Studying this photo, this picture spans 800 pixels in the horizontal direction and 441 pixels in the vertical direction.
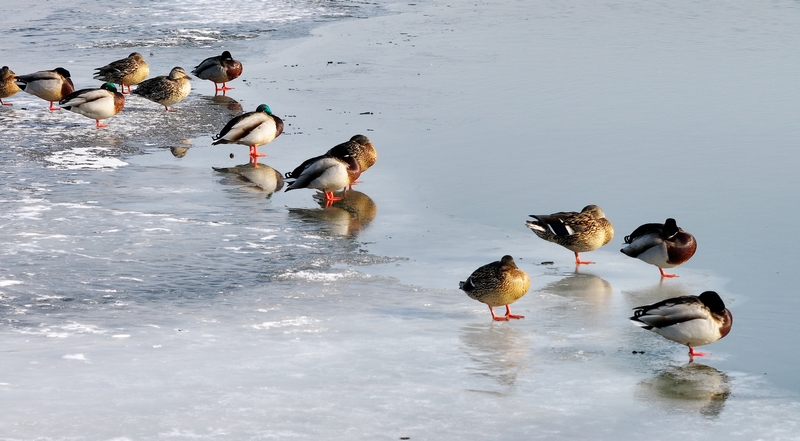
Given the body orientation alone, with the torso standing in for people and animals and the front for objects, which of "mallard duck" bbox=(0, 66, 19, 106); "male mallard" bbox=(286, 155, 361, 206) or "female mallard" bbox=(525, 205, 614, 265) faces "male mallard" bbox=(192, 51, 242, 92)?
the mallard duck

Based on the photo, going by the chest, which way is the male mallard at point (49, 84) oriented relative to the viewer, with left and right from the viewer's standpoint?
facing to the right of the viewer

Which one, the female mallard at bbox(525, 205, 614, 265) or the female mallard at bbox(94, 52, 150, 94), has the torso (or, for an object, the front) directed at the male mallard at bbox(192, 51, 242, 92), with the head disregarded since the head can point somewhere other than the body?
the female mallard at bbox(94, 52, 150, 94)

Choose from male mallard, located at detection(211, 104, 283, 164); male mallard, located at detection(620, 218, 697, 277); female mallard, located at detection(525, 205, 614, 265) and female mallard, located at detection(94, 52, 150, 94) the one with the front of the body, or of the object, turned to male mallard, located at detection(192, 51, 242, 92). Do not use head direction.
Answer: female mallard, located at detection(94, 52, 150, 94)

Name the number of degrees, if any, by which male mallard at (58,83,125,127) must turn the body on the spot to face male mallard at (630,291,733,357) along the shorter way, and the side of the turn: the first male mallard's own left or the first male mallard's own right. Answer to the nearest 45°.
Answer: approximately 45° to the first male mallard's own right

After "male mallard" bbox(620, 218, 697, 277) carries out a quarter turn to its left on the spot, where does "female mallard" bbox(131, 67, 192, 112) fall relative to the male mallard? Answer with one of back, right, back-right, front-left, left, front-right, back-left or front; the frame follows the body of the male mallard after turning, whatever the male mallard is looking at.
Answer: front-left

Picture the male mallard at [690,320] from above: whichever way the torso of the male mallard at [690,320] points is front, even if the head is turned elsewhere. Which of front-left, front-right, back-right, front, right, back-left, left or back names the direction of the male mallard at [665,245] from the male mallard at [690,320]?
left

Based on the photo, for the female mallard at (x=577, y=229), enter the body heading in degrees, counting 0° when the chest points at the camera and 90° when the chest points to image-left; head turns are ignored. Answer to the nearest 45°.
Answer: approximately 270°

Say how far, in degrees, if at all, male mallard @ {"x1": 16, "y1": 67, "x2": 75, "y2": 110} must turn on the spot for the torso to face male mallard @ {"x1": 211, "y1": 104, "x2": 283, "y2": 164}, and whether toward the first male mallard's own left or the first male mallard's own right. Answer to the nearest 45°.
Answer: approximately 45° to the first male mallard's own right

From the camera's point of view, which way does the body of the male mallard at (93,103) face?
to the viewer's right

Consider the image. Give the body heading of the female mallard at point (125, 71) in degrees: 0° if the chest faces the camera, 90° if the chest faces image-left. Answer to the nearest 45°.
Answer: approximately 270°

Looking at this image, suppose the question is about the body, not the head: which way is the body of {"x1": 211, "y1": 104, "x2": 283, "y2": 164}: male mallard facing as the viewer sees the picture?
to the viewer's right

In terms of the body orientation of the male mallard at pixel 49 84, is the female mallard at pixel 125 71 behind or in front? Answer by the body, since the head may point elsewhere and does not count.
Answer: in front

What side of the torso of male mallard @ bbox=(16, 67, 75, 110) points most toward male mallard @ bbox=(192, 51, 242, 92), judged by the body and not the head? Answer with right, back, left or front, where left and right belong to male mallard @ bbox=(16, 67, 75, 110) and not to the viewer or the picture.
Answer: front

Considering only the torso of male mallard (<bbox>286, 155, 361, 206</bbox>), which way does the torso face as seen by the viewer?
to the viewer's right

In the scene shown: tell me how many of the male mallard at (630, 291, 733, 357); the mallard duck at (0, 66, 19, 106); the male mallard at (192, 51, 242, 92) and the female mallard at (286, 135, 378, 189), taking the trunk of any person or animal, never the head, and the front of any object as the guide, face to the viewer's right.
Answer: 4

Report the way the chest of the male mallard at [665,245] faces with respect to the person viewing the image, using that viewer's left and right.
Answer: facing to the right of the viewer

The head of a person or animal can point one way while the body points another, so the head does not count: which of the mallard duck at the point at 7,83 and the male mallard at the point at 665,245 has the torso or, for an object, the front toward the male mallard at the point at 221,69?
the mallard duck

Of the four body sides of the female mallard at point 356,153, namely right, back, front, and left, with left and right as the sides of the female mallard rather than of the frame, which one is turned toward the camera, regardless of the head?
right
